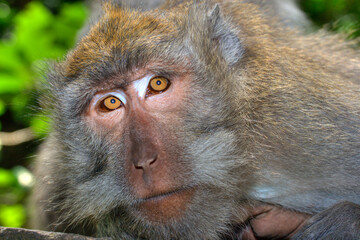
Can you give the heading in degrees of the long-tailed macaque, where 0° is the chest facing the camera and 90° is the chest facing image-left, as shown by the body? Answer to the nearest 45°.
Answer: approximately 45°
